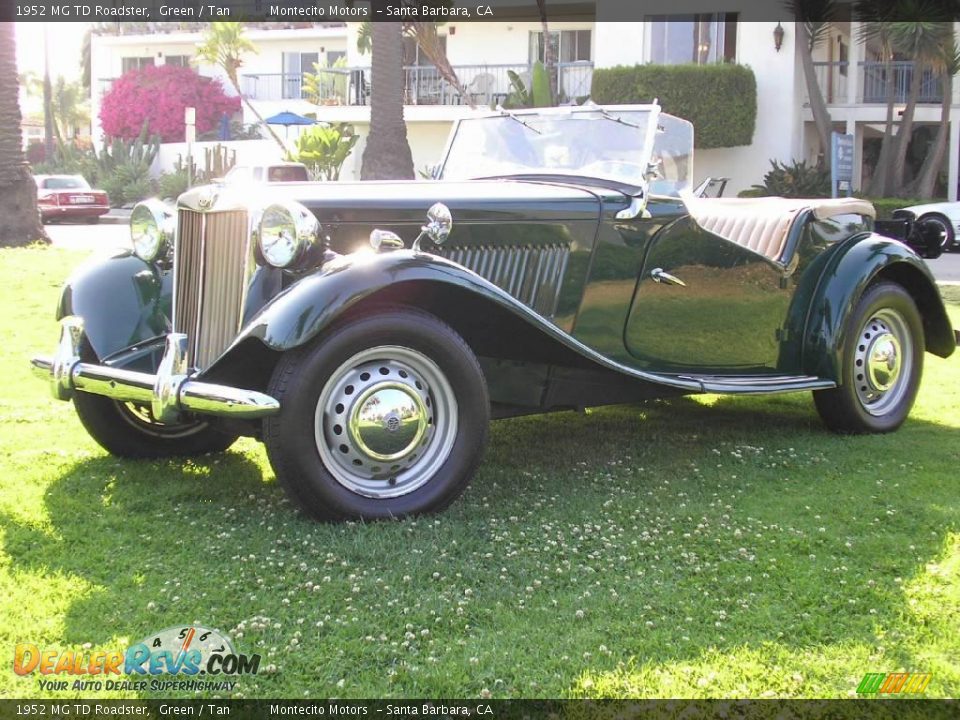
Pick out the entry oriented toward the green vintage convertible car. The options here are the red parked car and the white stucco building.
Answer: the white stucco building

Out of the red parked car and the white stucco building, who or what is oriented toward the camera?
the white stucco building

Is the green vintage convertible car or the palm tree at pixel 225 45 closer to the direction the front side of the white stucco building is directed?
the green vintage convertible car

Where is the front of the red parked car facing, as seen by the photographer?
facing away from the viewer and to the left of the viewer

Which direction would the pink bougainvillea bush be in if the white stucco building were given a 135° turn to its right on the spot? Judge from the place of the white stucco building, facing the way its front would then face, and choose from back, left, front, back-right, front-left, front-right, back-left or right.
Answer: front

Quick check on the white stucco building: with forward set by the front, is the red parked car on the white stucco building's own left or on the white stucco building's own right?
on the white stucco building's own right

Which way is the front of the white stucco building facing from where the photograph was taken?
facing the viewer

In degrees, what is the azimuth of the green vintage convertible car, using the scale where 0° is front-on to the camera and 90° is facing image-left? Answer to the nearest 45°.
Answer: approximately 45°

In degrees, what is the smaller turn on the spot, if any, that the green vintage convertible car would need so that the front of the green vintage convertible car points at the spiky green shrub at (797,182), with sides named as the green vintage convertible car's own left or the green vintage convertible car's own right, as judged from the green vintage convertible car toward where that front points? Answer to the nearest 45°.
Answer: approximately 135° to the green vintage convertible car's own right

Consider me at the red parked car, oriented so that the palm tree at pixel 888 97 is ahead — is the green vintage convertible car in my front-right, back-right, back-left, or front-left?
front-right

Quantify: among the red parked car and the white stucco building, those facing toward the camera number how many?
1

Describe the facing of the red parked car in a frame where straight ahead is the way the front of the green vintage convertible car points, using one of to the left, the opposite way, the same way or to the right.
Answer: to the right

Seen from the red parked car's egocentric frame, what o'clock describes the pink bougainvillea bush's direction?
The pink bougainvillea bush is roughly at 2 o'clock from the red parked car.
